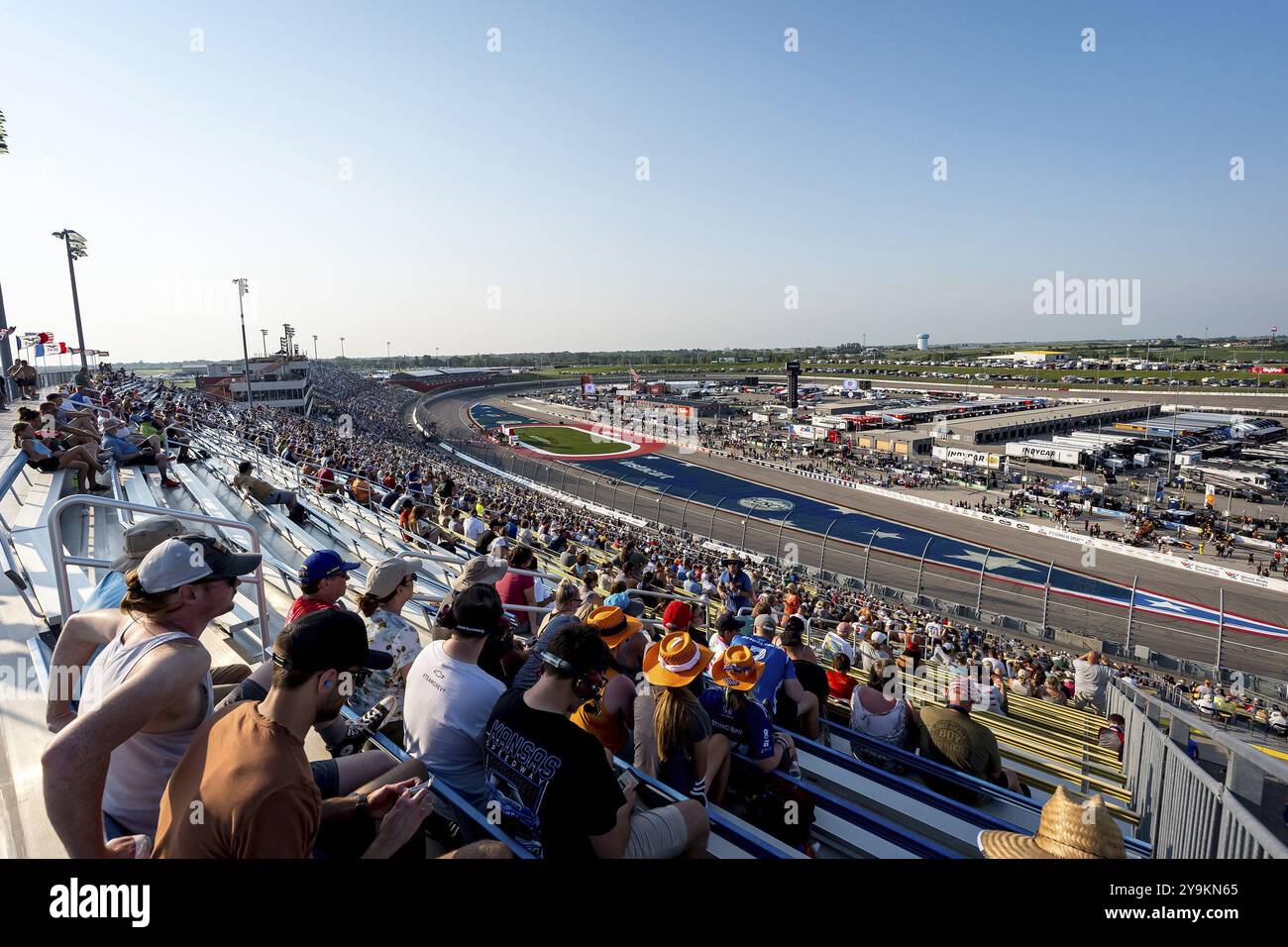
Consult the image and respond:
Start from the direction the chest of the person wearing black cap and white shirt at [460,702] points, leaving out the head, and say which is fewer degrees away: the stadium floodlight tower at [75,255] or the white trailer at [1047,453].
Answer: the white trailer

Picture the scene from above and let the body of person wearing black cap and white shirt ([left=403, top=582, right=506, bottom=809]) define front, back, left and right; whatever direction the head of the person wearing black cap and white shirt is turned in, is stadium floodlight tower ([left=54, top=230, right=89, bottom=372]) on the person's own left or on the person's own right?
on the person's own left

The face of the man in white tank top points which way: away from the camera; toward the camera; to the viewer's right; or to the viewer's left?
to the viewer's right

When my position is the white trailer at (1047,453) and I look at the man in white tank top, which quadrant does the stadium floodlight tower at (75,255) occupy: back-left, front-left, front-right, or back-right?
front-right

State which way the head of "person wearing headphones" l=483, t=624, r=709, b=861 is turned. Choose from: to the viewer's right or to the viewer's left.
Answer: to the viewer's right

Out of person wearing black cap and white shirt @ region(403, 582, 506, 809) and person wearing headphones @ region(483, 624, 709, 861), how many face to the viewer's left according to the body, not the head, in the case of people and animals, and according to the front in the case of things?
0

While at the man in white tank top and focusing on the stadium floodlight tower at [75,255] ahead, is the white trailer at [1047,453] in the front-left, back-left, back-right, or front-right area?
front-right

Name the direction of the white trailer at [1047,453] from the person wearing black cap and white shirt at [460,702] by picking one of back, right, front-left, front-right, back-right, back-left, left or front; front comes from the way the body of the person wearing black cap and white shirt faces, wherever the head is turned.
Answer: front

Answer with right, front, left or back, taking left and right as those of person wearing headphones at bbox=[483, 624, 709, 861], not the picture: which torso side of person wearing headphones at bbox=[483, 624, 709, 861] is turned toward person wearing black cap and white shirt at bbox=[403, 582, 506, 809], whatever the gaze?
left

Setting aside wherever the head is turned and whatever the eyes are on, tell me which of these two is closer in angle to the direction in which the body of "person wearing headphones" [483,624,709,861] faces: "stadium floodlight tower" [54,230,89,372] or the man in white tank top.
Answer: the stadium floodlight tower

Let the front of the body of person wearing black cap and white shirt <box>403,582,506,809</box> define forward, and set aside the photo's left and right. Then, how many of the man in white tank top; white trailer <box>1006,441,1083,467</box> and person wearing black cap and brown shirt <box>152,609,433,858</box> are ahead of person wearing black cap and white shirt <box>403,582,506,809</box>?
1

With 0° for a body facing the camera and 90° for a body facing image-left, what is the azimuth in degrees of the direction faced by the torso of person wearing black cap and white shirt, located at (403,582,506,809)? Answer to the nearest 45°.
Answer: approximately 225°

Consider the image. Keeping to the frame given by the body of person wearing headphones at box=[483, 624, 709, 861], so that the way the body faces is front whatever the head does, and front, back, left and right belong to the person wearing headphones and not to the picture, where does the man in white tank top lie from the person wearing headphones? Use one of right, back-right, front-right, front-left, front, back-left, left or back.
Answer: back-left

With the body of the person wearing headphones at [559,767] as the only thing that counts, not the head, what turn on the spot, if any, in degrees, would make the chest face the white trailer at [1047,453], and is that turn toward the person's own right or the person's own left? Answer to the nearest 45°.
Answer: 0° — they already face it
